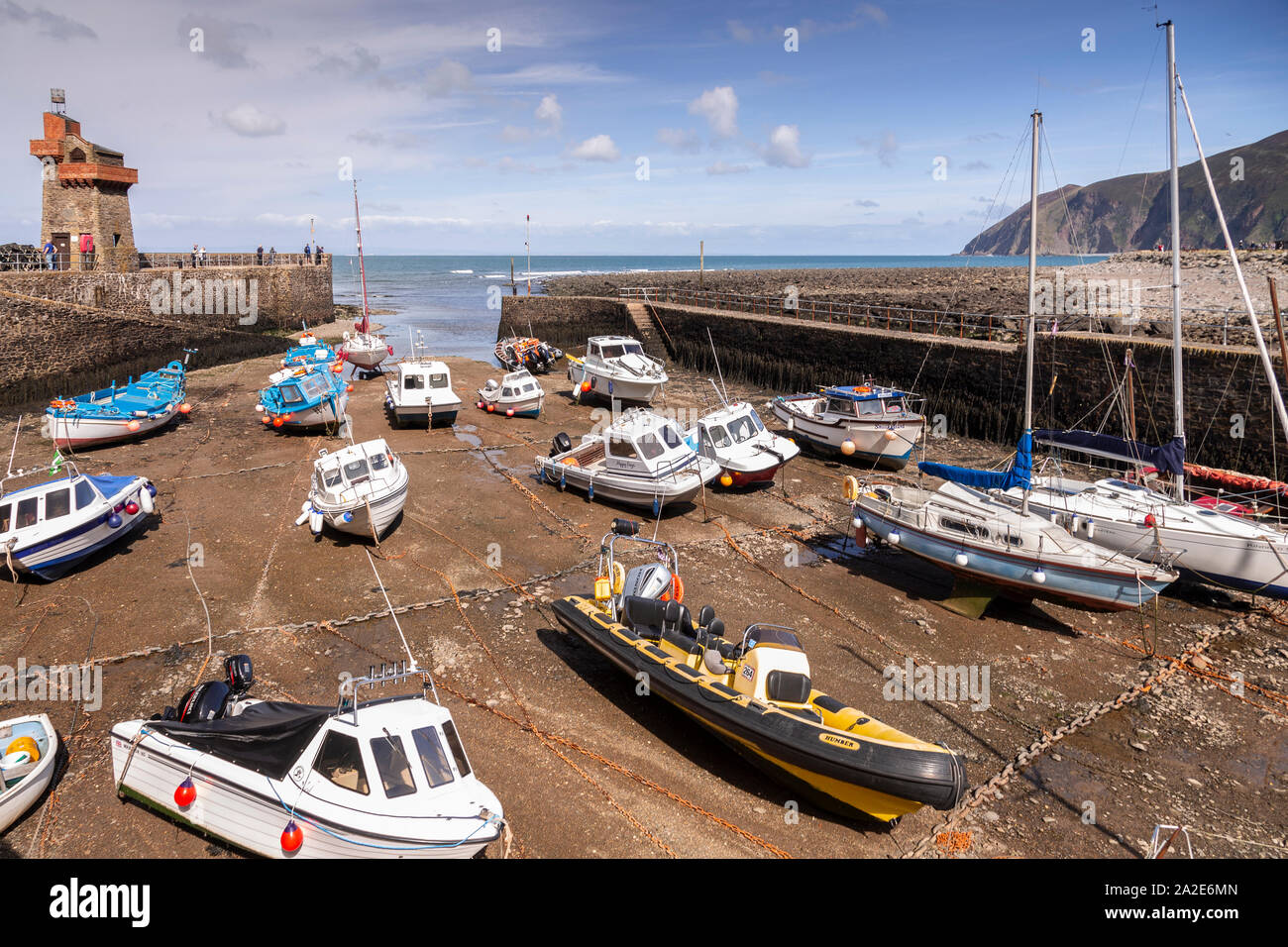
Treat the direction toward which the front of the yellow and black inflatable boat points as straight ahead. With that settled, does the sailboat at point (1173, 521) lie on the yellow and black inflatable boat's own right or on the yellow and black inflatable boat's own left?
on the yellow and black inflatable boat's own left

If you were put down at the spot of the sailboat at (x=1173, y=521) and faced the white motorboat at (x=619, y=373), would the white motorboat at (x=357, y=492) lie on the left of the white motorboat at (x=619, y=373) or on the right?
left

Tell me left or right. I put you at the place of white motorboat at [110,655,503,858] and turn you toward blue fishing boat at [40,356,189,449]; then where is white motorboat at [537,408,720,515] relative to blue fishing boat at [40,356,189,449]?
right

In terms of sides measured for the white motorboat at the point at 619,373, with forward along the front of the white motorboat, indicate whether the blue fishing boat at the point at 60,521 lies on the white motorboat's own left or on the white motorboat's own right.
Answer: on the white motorboat's own right

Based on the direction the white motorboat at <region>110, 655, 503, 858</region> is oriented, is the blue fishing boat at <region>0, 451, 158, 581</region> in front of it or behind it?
behind

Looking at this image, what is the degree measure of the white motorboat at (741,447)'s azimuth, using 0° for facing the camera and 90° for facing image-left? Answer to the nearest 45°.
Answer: approximately 315°

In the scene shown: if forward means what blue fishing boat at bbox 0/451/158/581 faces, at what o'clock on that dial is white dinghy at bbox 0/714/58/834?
The white dinghy is roughly at 3 o'clock from the blue fishing boat.
